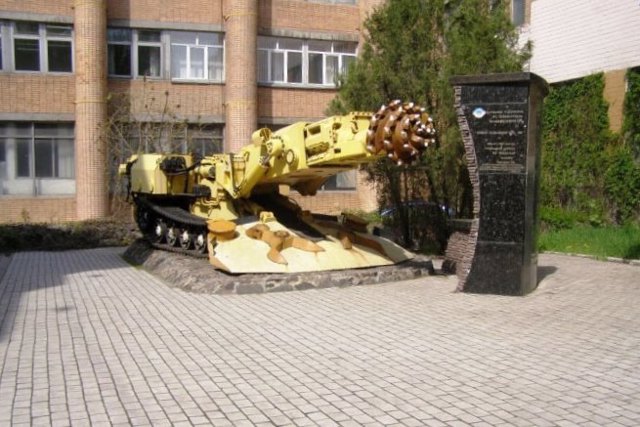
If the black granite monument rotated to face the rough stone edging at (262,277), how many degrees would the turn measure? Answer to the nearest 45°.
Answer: approximately 90° to its right

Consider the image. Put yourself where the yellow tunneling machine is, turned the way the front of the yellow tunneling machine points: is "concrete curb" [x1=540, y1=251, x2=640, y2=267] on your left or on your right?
on your left

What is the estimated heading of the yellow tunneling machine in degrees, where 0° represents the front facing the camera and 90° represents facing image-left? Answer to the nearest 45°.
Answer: approximately 315°

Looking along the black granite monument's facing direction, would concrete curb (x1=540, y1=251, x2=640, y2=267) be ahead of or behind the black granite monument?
behind

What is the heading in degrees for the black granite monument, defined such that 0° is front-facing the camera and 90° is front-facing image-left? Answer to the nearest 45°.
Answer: approximately 0°

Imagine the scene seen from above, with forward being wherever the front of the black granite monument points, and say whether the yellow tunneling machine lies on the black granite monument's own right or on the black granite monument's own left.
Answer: on the black granite monument's own right

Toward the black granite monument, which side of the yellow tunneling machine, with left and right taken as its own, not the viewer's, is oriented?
front
